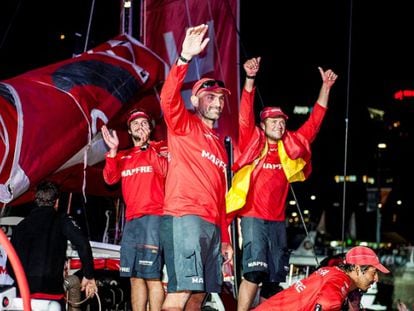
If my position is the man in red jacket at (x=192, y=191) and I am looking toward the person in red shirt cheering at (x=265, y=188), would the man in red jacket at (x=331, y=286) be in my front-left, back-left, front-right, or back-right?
front-right

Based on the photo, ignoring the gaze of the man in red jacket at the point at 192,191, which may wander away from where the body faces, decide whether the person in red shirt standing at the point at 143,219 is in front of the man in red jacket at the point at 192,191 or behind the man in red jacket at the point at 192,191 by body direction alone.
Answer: behind

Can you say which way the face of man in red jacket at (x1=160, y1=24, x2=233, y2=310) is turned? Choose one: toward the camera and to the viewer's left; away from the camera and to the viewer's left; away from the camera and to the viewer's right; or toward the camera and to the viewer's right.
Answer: toward the camera and to the viewer's right

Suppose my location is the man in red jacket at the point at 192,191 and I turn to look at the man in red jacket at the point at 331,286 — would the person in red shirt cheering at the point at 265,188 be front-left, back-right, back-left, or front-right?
front-left

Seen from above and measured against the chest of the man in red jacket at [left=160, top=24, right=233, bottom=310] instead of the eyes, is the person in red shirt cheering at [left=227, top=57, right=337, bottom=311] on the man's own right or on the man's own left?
on the man's own left

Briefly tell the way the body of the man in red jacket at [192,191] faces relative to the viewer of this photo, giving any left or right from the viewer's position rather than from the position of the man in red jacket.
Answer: facing the viewer and to the right of the viewer

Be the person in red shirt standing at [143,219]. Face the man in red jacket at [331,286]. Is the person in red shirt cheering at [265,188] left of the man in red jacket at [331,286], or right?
left

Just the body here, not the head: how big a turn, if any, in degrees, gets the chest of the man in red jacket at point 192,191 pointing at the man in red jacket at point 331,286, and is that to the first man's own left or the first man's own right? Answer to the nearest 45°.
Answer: approximately 45° to the first man's own left

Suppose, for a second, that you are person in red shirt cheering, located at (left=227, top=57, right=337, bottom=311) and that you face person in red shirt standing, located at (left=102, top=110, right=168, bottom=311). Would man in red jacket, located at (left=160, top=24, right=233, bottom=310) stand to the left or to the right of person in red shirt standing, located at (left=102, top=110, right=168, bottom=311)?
left
